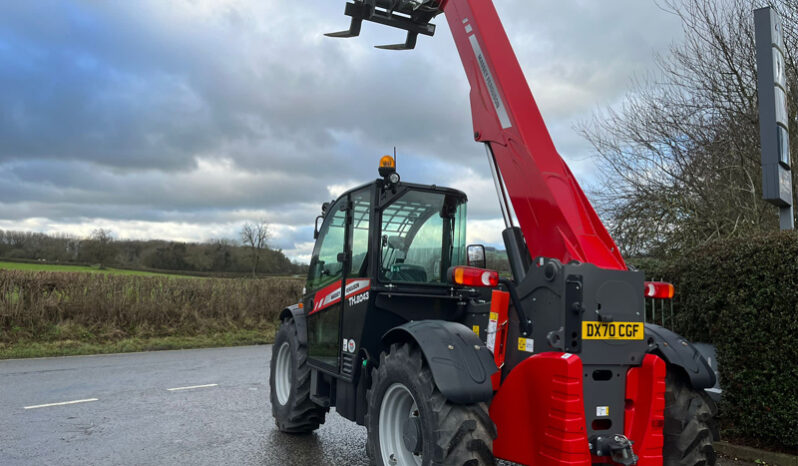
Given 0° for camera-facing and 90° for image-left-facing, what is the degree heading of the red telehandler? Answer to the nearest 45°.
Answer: approximately 135°

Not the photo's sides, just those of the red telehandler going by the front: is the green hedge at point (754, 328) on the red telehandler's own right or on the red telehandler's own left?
on the red telehandler's own right

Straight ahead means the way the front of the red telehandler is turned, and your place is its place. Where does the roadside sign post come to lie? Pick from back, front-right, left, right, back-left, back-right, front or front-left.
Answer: right
